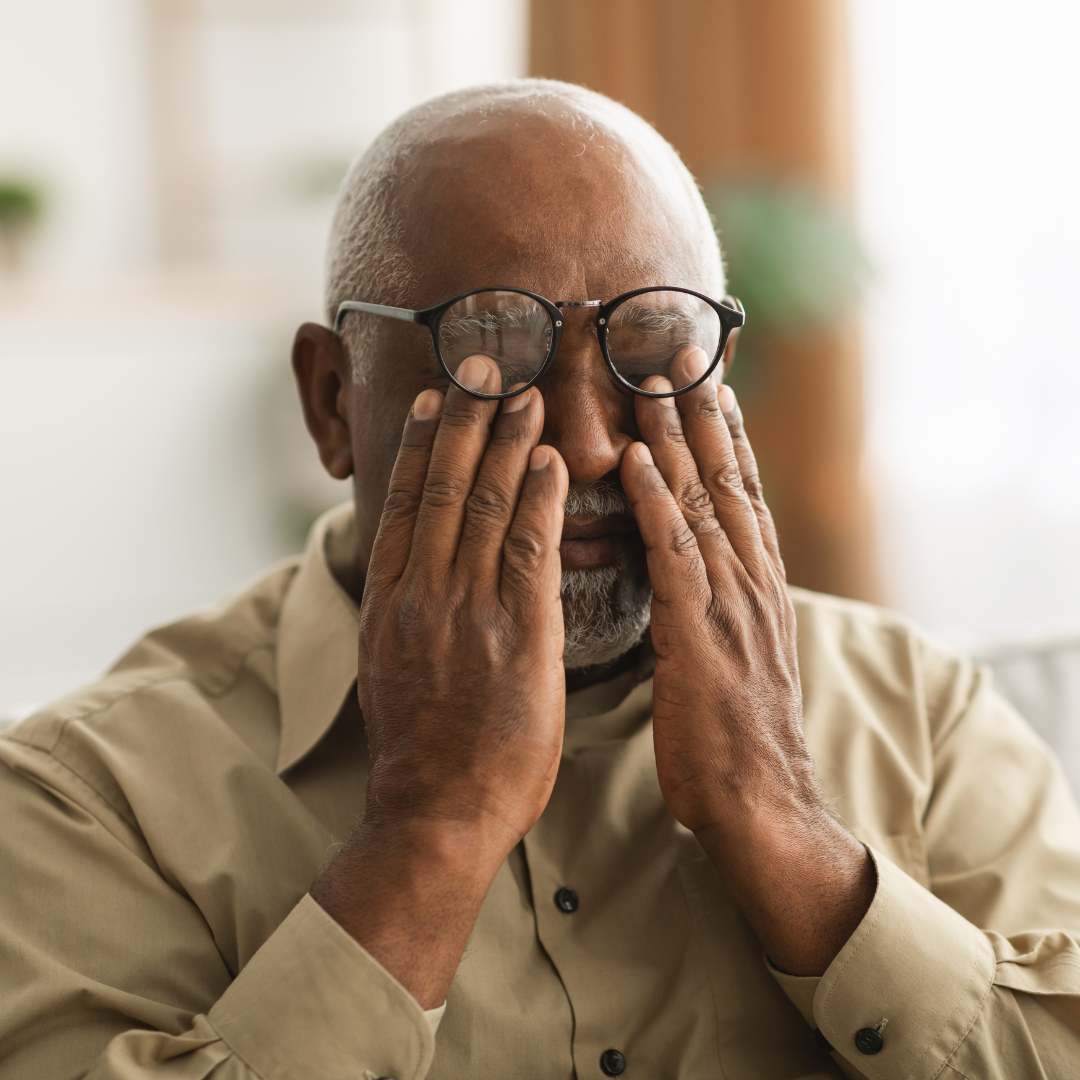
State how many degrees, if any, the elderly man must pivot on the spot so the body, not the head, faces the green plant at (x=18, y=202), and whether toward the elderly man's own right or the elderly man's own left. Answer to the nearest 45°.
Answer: approximately 135° to the elderly man's own right

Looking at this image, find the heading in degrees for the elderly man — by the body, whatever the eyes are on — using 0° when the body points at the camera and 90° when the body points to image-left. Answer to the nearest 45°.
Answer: approximately 0°
